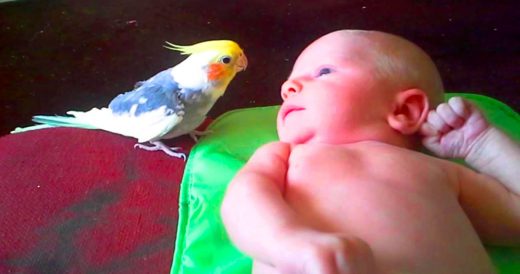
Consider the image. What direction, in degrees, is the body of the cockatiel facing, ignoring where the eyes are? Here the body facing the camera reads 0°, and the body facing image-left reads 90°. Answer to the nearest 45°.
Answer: approximately 270°
